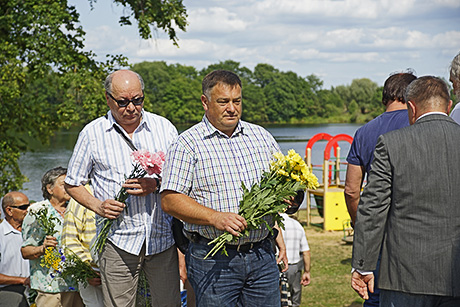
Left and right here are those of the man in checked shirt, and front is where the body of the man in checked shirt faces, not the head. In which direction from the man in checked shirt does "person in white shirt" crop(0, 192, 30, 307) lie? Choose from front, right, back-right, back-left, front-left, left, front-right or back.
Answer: back

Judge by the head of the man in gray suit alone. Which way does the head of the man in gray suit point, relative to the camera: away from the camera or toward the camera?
away from the camera

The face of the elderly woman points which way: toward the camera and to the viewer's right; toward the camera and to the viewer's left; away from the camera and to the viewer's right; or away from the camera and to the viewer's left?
toward the camera and to the viewer's right

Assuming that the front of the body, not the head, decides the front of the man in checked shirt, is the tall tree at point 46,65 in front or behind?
behind

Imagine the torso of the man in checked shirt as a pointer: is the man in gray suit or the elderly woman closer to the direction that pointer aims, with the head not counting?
the man in gray suit

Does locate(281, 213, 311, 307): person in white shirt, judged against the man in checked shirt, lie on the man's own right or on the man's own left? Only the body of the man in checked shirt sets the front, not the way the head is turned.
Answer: on the man's own left

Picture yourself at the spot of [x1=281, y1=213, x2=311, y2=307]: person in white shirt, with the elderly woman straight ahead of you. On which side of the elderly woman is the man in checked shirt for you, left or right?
left

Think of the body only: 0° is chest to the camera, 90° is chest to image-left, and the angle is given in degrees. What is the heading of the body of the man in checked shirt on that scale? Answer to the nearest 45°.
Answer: approximately 315°

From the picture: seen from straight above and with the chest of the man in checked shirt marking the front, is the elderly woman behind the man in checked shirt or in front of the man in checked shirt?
behind
